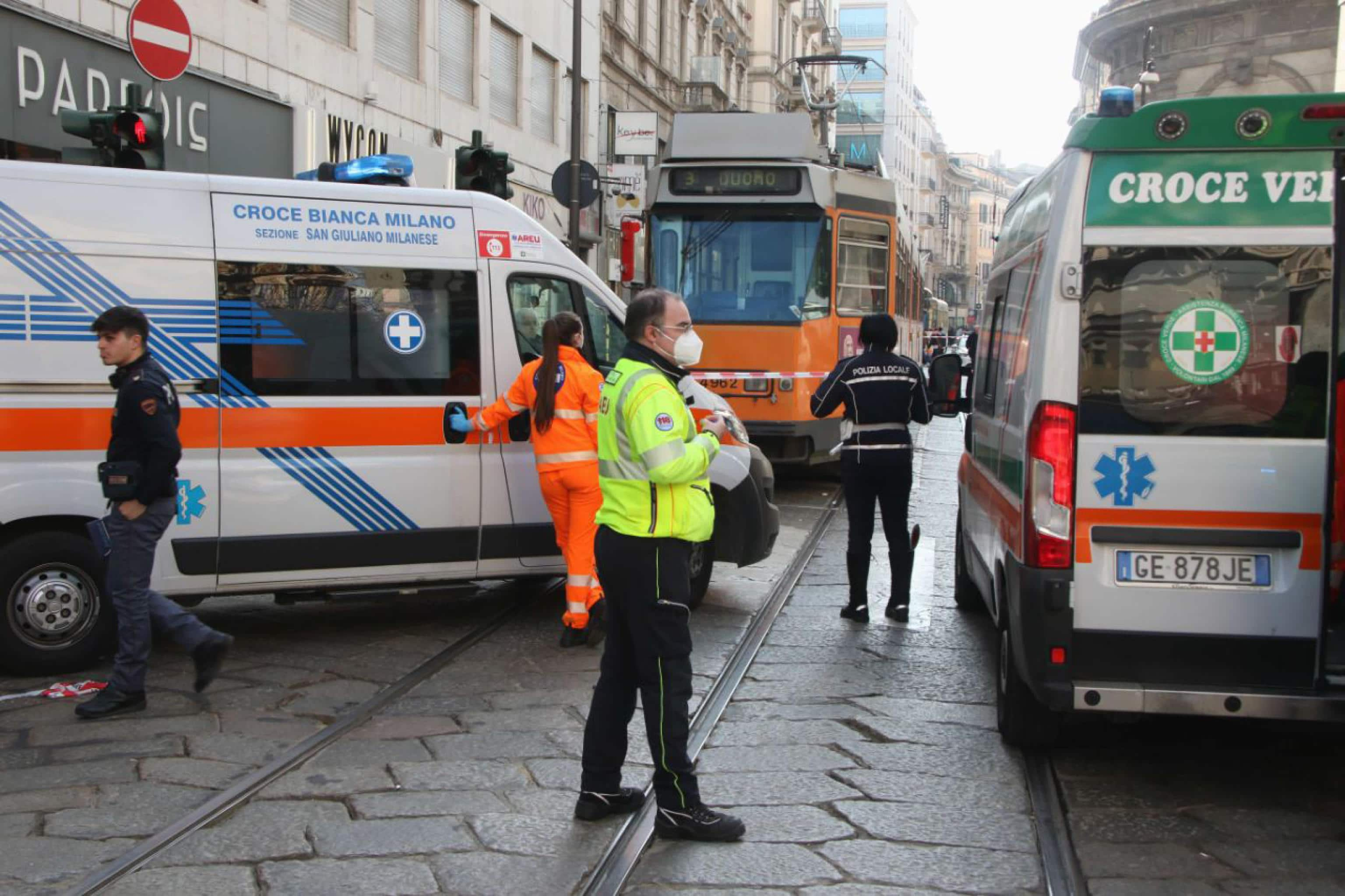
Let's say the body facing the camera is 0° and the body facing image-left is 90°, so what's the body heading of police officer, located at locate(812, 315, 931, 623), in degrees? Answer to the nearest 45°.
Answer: approximately 180°

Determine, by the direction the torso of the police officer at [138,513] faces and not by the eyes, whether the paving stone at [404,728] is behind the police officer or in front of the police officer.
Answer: behind

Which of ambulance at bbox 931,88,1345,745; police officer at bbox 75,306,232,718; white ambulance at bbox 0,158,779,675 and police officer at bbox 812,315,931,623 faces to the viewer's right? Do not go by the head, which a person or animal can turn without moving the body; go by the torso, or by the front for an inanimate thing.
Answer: the white ambulance

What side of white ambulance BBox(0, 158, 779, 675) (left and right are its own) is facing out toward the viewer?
right

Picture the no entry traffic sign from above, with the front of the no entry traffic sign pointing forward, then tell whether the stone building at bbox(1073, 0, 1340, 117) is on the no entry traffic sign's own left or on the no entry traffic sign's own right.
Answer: on the no entry traffic sign's own left

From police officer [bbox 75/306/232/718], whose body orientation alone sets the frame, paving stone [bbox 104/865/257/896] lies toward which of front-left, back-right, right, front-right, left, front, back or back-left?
left

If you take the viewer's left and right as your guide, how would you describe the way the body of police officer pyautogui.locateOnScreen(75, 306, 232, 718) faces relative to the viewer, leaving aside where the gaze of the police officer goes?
facing to the left of the viewer

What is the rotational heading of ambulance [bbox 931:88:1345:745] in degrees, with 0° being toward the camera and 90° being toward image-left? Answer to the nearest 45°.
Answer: approximately 180°

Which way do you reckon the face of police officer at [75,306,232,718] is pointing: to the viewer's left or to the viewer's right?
to the viewer's left

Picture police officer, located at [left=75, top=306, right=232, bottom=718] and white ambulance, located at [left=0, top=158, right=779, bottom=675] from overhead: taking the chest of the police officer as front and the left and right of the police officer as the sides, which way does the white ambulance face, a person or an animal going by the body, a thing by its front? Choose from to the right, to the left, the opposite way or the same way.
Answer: the opposite way

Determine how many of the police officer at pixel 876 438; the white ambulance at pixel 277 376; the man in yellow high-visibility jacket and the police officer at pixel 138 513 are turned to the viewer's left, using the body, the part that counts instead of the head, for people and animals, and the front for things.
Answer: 1

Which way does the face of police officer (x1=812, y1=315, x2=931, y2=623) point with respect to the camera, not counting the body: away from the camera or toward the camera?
away from the camera

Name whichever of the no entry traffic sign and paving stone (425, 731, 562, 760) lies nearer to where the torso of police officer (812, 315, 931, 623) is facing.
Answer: the no entry traffic sign

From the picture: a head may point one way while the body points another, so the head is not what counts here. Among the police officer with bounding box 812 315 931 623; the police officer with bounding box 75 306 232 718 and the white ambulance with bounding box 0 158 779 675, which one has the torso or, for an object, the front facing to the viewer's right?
the white ambulance

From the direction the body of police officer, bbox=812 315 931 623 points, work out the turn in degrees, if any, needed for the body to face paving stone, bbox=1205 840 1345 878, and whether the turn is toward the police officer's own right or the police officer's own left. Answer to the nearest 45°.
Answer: approximately 180°
